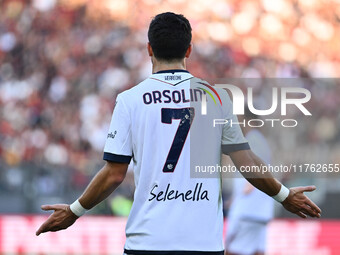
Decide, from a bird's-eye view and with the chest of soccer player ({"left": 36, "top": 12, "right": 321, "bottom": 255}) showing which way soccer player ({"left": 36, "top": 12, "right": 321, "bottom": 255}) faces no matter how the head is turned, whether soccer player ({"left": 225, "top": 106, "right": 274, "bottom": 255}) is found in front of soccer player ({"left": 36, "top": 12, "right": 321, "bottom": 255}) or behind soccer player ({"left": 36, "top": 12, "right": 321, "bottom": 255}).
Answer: in front

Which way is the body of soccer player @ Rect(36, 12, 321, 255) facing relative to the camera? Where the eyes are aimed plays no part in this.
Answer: away from the camera

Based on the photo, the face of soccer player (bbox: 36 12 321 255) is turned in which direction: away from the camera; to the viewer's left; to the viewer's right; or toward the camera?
away from the camera
